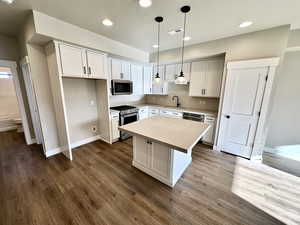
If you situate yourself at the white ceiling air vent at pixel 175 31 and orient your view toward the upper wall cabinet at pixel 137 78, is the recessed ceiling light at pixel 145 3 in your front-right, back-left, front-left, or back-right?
back-left

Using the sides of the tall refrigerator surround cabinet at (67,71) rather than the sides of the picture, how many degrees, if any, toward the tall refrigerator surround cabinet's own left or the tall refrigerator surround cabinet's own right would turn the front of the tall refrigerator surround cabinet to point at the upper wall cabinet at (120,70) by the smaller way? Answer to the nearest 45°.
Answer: approximately 45° to the tall refrigerator surround cabinet's own left

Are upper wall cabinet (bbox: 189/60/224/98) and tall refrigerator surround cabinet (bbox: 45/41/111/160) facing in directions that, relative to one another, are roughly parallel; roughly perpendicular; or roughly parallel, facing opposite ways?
roughly perpendicular

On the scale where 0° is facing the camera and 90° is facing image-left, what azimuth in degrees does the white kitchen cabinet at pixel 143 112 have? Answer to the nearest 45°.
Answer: approximately 315°

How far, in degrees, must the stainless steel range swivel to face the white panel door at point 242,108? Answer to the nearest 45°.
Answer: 0° — it already faces it

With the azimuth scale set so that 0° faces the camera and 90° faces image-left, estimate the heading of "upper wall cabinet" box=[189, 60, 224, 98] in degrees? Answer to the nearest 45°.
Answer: approximately 0°

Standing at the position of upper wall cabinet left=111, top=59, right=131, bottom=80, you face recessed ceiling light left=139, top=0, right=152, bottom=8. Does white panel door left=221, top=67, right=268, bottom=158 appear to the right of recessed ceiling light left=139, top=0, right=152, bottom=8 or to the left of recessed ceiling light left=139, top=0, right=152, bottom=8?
left
